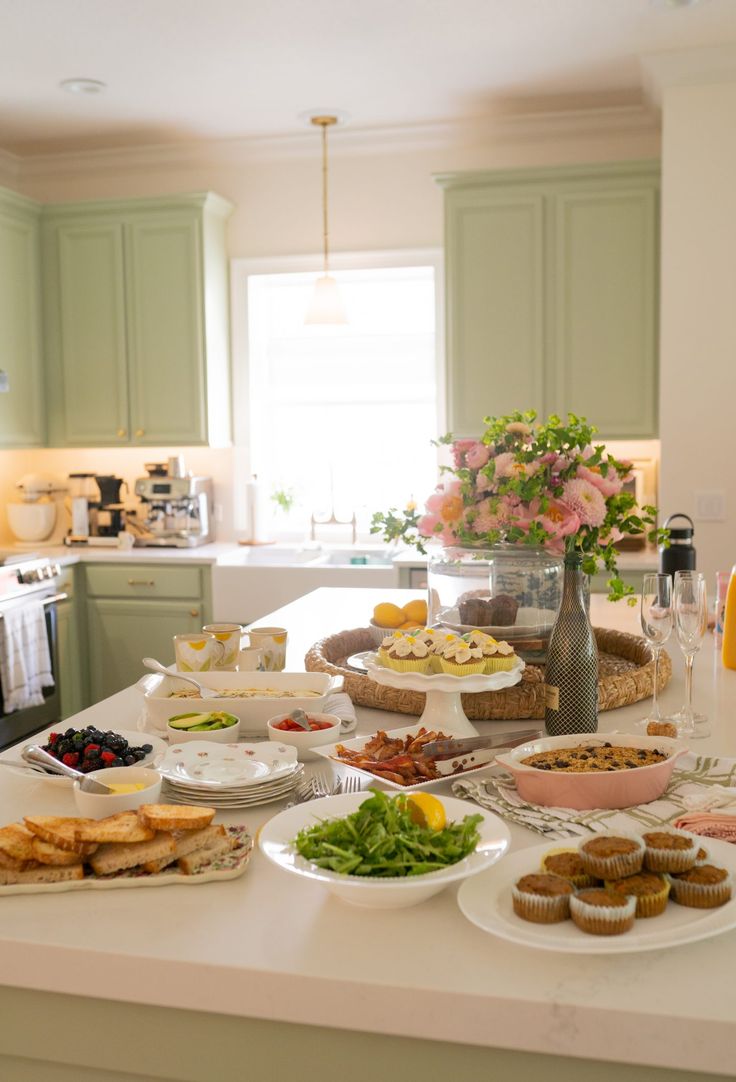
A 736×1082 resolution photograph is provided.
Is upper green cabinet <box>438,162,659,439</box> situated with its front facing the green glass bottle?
yes

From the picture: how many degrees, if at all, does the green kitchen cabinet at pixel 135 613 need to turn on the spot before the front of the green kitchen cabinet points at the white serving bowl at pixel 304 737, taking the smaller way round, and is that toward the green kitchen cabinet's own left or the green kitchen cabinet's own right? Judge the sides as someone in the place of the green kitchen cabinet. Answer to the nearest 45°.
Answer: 0° — it already faces it

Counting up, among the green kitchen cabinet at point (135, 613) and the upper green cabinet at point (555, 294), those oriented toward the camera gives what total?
2

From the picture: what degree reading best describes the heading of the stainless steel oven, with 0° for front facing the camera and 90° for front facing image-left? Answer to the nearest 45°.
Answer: approximately 315°

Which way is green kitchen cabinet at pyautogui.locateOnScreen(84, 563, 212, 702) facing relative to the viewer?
toward the camera

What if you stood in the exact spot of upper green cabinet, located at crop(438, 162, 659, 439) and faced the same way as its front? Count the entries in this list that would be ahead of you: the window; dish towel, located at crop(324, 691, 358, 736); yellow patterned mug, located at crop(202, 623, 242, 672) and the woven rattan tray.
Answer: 3

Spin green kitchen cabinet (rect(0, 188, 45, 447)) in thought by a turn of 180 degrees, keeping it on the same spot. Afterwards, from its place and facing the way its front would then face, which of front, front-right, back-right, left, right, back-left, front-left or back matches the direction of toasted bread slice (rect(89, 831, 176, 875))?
back-left

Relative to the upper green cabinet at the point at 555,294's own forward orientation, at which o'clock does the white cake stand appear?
The white cake stand is roughly at 12 o'clock from the upper green cabinet.

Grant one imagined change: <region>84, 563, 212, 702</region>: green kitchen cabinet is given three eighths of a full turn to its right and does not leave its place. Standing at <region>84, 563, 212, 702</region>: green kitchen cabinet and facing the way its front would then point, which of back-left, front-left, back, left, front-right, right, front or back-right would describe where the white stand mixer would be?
front

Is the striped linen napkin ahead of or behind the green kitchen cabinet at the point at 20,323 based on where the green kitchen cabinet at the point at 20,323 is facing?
ahead

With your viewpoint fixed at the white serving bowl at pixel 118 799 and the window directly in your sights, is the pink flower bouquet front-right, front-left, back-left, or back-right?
front-right

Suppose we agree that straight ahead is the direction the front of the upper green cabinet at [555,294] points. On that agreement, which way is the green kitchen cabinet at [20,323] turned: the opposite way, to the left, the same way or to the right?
to the left

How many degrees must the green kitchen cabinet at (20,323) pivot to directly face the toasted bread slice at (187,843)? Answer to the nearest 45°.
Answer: approximately 45° to its right

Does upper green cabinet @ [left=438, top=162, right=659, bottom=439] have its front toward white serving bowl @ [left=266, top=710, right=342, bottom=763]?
yes

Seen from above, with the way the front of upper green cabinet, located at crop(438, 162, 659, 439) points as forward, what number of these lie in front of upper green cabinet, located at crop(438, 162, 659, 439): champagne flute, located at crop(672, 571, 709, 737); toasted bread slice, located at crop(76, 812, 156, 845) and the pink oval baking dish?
3
